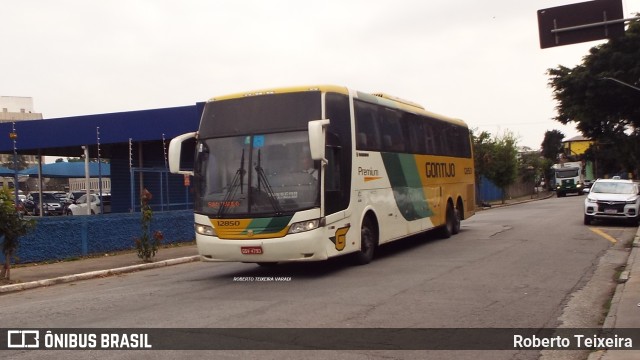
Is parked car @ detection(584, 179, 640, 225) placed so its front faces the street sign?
yes

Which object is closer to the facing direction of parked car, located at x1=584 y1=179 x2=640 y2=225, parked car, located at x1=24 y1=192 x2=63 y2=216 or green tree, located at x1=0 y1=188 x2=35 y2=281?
the green tree

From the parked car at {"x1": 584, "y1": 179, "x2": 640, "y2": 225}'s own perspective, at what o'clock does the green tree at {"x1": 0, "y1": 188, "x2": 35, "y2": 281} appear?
The green tree is roughly at 1 o'clock from the parked car.

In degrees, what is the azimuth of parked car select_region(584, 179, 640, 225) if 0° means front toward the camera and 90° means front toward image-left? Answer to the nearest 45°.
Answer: approximately 0°

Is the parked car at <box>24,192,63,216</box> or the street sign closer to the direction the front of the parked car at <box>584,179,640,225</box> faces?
the street sign

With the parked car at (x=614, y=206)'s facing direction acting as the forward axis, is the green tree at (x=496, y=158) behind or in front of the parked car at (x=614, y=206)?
behind

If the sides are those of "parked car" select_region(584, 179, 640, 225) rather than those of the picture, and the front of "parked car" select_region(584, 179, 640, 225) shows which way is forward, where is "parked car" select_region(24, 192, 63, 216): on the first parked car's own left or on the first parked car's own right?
on the first parked car's own right

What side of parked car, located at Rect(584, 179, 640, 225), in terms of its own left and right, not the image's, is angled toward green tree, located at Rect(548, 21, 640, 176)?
back
